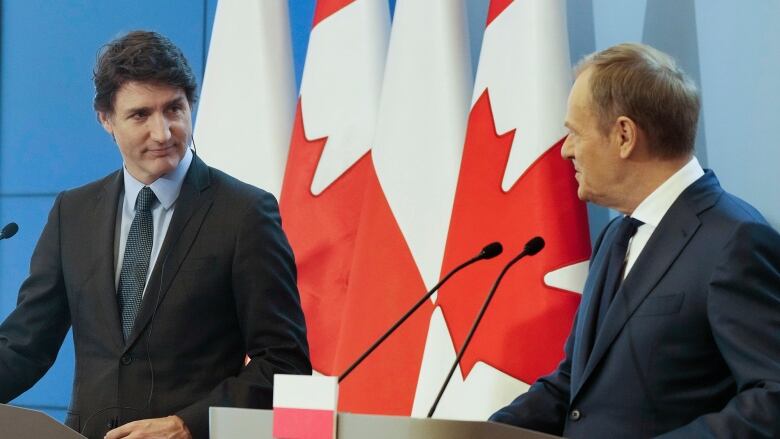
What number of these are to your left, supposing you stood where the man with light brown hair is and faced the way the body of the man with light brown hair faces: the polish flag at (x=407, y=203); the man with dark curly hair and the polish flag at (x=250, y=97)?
0

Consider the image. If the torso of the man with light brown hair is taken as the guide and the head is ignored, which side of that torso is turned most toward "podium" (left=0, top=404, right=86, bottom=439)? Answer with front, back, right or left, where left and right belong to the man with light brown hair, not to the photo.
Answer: front

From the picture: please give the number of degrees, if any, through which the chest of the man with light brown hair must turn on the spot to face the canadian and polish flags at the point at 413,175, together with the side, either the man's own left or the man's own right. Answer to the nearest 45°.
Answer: approximately 90° to the man's own right

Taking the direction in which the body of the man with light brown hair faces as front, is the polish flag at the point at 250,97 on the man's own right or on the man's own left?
on the man's own right

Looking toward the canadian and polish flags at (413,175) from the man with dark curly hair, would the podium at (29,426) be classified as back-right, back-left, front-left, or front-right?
back-right

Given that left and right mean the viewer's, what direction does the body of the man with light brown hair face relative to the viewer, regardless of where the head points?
facing the viewer and to the left of the viewer

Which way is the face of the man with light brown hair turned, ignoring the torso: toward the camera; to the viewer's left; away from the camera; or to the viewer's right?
to the viewer's left

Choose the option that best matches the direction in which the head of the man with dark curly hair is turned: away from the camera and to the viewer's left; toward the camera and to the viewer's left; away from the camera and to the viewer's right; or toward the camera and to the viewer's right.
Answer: toward the camera and to the viewer's right

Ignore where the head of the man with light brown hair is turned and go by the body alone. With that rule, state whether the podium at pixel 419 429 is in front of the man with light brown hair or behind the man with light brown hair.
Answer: in front

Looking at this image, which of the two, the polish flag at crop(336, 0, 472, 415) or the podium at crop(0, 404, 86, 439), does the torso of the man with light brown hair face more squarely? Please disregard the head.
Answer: the podium

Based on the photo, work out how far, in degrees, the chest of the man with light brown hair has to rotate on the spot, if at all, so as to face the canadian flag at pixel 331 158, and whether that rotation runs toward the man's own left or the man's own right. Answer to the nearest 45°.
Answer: approximately 90° to the man's own right

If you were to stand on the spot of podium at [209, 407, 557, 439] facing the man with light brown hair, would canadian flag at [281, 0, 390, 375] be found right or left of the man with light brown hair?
left
